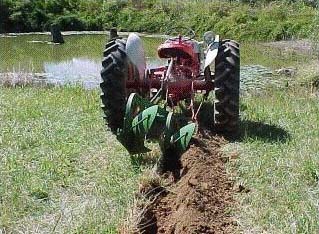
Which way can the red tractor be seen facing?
away from the camera
